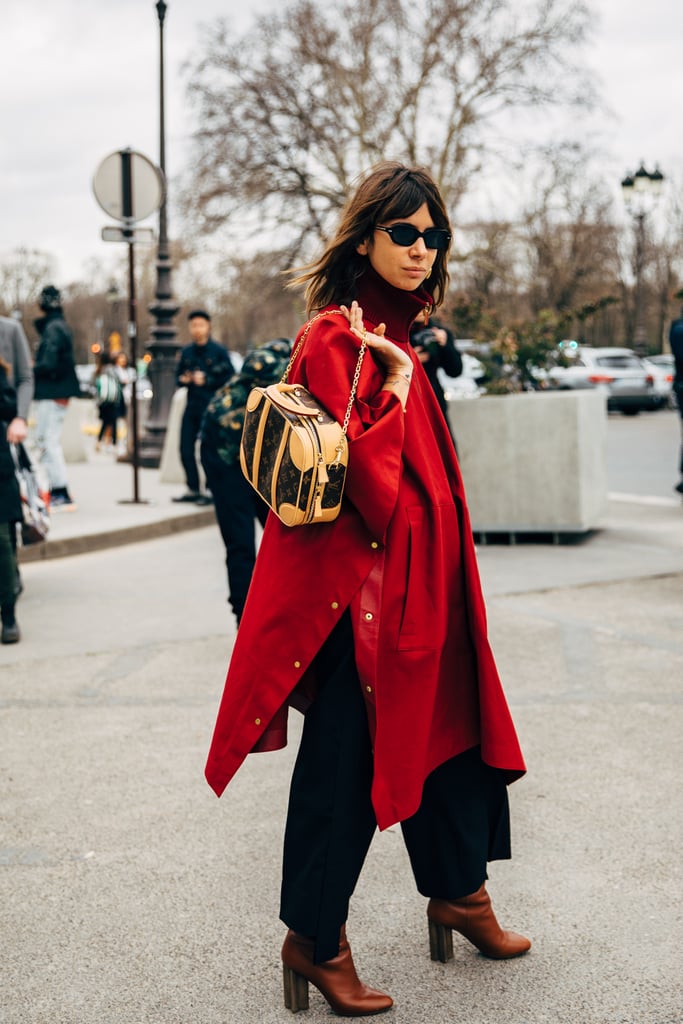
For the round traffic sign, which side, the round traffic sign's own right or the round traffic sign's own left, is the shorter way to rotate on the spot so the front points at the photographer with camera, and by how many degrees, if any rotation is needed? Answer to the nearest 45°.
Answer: approximately 135° to the round traffic sign's own right

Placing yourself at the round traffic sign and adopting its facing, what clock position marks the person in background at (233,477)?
The person in background is roughly at 6 o'clock from the round traffic sign.

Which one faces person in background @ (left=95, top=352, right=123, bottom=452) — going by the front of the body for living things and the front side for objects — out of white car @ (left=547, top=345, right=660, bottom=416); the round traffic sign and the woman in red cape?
the round traffic sign

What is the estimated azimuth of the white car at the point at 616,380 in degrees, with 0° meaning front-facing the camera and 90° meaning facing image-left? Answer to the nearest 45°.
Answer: approximately 135°

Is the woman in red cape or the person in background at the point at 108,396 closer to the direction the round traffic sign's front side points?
the person in background

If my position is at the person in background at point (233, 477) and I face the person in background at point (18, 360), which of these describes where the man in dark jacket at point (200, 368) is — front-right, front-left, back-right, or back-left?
front-right

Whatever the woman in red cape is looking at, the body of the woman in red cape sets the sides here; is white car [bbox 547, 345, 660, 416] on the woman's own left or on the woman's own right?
on the woman's own left

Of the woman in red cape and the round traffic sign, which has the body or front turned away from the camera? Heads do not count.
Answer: the round traffic sign

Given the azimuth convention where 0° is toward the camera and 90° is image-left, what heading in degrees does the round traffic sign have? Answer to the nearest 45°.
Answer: approximately 180°

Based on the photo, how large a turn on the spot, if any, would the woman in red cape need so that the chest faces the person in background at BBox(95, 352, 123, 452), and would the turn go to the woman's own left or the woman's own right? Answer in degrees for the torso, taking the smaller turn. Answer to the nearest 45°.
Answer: approximately 135° to the woman's own left

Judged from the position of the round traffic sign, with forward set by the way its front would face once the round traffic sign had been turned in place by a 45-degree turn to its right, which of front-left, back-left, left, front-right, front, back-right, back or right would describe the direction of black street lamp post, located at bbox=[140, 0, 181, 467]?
front-left

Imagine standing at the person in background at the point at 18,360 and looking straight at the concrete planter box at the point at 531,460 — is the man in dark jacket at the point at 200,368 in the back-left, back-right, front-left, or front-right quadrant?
front-left

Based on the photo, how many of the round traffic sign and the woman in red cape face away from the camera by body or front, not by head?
1

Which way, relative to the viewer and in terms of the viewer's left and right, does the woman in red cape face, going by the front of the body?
facing the viewer and to the right of the viewer
